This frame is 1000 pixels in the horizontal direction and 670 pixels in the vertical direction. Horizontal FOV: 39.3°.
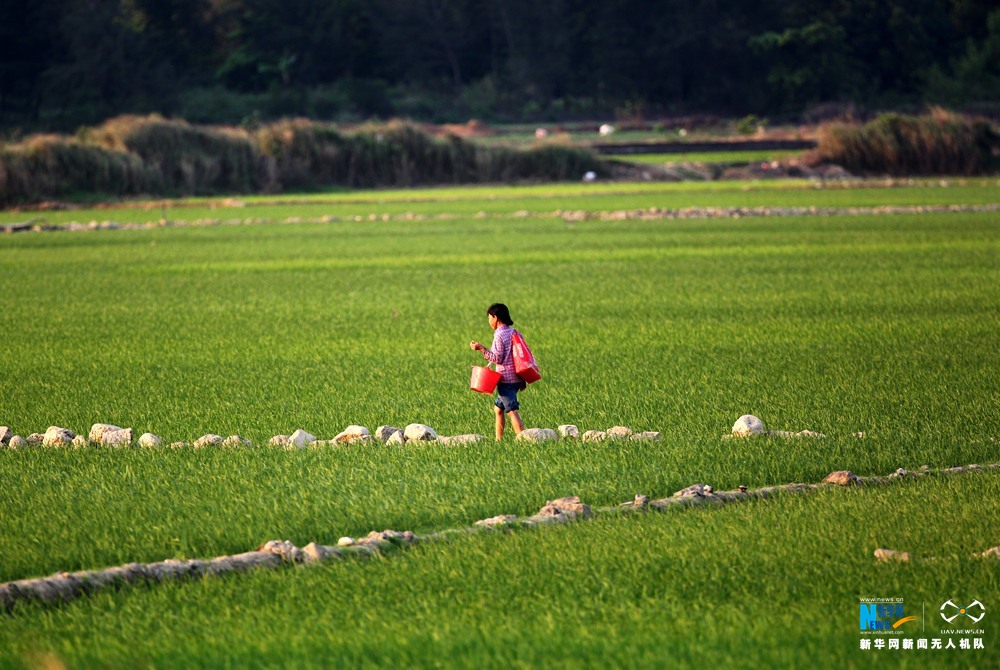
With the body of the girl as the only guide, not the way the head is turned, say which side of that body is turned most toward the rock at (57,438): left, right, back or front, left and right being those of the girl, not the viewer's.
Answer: front

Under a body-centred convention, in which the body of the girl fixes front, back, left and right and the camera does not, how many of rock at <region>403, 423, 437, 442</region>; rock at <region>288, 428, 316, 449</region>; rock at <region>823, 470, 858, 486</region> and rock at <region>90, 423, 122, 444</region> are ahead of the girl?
3

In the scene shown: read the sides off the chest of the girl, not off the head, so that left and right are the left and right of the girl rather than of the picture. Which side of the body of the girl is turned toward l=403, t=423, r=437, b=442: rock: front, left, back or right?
front

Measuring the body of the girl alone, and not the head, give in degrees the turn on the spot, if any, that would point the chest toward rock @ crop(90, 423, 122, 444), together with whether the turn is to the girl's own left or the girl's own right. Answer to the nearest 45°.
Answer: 0° — they already face it

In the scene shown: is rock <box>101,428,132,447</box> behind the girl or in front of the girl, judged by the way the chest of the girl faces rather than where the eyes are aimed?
in front

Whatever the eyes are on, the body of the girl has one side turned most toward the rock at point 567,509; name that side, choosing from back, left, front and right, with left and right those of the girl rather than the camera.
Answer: left

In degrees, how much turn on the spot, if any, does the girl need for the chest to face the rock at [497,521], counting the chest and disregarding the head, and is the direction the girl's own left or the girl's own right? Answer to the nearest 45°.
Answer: approximately 90° to the girl's own left

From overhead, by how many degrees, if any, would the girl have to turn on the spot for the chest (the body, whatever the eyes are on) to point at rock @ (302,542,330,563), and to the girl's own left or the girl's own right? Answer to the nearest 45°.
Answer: approximately 90° to the girl's own left

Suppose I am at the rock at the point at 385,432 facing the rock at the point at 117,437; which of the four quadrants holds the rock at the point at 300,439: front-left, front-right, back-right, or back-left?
front-left

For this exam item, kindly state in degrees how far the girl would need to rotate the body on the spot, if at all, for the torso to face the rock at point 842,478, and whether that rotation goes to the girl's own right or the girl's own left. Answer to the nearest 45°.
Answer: approximately 135° to the girl's own left

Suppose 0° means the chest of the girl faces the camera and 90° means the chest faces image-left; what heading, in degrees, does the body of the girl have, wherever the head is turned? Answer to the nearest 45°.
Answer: approximately 90°

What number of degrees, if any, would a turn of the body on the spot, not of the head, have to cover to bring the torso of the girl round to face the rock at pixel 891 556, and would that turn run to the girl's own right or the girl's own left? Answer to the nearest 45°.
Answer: approximately 135° to the girl's own left

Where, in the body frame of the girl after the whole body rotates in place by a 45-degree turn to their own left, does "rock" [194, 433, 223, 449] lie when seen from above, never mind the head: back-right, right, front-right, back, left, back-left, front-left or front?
front-right

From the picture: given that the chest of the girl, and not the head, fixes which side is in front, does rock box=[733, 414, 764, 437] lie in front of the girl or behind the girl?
behind

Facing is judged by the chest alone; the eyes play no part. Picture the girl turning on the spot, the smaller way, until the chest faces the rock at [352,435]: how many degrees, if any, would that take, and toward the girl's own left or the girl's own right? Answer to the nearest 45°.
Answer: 0° — they already face it

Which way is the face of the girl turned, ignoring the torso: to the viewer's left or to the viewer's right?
to the viewer's left

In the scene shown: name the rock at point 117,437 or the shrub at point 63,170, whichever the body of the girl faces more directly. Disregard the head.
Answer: the rock
